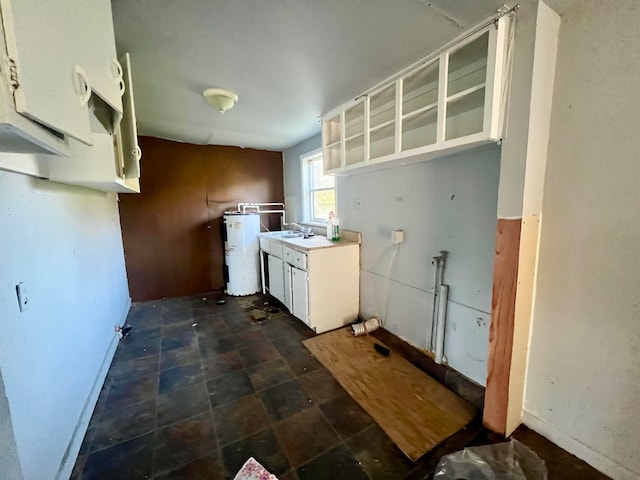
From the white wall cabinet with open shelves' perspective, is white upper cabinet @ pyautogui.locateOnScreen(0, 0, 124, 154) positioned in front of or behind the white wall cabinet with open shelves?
in front

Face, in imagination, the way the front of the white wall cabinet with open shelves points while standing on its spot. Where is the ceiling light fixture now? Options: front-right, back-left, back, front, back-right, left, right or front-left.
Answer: front-right

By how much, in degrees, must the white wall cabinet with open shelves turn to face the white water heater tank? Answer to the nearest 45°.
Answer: approximately 90° to its right

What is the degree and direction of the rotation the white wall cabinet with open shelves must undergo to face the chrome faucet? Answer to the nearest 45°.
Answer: approximately 90° to its right

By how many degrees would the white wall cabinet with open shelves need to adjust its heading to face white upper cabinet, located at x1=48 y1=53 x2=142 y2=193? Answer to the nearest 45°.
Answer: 0° — it already faces it

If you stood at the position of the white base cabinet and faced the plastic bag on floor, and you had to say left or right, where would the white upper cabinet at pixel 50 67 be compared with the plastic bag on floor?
right
